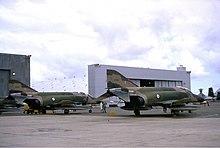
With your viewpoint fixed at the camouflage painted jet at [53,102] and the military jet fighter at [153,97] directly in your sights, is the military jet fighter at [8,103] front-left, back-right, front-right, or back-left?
back-right

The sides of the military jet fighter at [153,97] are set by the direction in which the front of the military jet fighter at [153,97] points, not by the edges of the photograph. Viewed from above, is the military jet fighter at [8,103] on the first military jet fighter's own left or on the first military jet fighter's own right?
on the first military jet fighter's own left

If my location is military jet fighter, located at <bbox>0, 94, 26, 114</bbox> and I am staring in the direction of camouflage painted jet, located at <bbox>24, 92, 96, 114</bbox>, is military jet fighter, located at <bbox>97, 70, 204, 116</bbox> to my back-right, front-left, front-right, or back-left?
front-right

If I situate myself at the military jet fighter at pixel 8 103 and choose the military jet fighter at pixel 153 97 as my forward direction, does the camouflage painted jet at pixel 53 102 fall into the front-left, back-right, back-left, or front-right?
front-left
